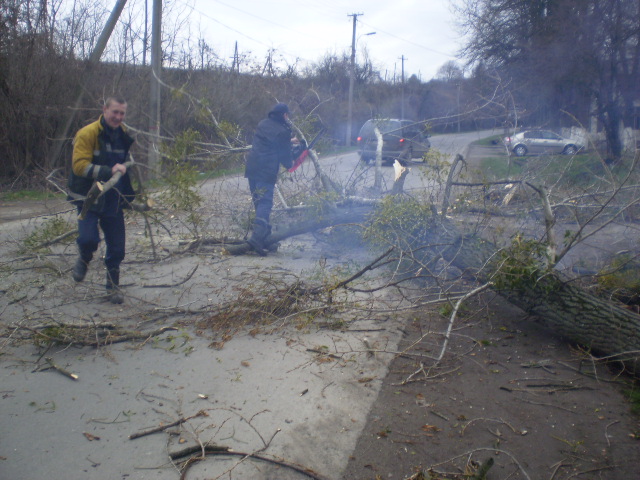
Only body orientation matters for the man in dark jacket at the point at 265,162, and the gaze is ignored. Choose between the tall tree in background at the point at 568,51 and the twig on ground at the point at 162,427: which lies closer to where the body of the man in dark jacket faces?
the tall tree in background

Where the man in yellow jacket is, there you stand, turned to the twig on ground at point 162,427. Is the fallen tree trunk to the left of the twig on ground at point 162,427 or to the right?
left

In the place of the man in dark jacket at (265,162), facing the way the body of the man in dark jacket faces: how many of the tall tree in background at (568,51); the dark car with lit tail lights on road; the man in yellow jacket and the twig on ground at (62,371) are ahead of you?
2

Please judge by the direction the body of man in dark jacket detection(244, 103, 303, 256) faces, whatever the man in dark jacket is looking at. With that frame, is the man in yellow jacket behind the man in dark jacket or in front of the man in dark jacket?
behind

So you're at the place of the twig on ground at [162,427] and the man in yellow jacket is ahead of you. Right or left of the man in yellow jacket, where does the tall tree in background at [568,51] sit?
right

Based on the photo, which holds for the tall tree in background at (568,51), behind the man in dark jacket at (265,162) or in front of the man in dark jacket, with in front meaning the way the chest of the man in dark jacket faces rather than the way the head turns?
in front

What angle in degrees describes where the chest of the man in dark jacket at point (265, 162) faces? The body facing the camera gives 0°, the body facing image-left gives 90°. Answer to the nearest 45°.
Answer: approximately 225°

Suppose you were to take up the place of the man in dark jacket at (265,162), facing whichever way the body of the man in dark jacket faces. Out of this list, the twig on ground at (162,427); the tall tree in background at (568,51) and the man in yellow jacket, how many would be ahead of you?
1

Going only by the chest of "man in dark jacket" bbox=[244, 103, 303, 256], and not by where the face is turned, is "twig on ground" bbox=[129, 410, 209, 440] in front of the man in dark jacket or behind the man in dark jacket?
behind

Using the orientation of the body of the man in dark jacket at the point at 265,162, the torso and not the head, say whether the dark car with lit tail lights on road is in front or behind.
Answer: in front

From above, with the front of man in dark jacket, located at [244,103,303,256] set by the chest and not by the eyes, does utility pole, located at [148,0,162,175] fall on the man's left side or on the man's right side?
on the man's left side
